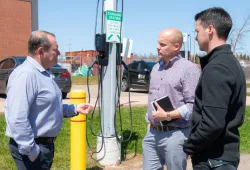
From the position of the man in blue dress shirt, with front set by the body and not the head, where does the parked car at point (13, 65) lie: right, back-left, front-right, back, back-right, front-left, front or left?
left

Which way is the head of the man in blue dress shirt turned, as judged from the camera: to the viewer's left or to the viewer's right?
to the viewer's right

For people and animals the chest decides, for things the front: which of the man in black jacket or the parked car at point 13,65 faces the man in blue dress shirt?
the man in black jacket

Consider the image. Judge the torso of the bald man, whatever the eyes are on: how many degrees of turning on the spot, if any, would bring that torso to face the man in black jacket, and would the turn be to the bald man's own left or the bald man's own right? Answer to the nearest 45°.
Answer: approximately 45° to the bald man's own left

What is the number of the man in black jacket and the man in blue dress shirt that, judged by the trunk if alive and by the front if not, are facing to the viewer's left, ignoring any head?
1

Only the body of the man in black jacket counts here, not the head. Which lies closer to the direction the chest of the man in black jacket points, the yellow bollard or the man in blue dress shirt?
the man in blue dress shirt

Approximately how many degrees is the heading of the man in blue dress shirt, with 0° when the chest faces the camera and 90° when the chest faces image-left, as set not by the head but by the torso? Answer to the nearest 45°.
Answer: approximately 270°

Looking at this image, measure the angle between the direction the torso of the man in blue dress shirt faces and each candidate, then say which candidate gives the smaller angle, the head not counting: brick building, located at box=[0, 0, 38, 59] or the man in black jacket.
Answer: the man in black jacket

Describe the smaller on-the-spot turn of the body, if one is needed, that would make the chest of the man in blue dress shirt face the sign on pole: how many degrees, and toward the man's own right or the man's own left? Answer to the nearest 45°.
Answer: approximately 45° to the man's own left

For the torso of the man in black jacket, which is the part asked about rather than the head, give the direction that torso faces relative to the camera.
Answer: to the viewer's left

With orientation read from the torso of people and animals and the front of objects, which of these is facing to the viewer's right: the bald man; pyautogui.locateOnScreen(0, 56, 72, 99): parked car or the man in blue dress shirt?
the man in blue dress shirt

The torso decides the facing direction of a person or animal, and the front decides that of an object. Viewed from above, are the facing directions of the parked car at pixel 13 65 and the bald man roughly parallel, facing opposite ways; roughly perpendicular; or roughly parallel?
roughly perpendicular

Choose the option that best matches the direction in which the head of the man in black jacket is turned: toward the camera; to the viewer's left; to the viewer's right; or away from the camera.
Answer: to the viewer's left
